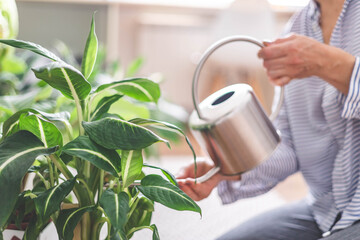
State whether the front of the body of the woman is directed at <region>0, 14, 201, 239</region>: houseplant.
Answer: yes

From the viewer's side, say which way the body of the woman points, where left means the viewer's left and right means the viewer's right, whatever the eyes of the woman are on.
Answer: facing the viewer and to the left of the viewer
